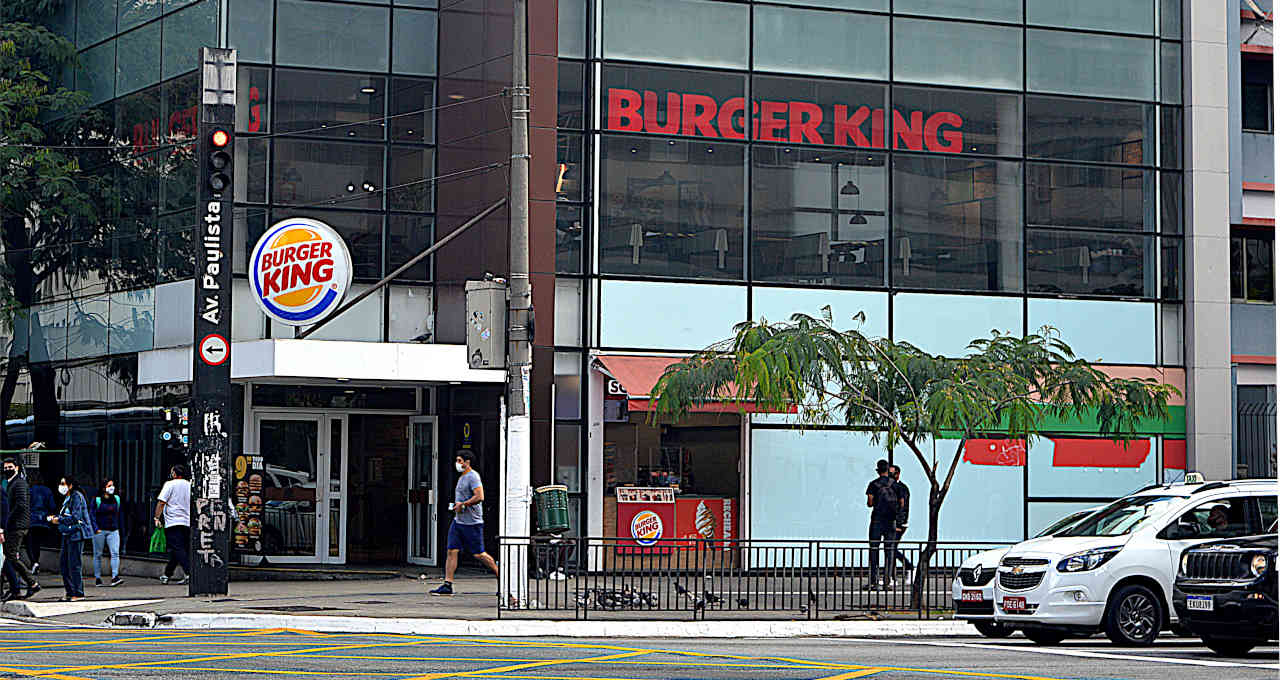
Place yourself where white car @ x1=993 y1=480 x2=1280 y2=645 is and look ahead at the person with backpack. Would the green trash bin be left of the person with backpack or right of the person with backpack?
left

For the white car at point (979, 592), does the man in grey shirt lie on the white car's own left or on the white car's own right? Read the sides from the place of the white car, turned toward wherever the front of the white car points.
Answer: on the white car's own right

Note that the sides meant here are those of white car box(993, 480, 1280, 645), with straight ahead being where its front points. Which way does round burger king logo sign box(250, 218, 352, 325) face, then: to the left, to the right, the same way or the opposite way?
to the left

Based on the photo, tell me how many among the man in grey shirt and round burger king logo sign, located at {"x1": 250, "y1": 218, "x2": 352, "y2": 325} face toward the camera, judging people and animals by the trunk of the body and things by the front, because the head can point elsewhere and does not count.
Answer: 1

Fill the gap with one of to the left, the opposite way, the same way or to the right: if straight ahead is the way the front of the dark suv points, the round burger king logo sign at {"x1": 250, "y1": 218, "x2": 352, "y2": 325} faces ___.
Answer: to the left

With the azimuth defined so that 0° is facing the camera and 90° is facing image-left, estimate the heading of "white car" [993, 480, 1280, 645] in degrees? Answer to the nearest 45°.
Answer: approximately 45°

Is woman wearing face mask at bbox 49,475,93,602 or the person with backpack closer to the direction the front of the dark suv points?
the woman wearing face mask

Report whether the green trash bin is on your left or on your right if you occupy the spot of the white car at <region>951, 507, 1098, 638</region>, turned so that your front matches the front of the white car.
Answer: on your right

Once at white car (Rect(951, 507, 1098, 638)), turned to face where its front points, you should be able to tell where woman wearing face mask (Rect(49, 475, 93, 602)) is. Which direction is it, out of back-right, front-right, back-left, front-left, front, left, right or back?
front-right
